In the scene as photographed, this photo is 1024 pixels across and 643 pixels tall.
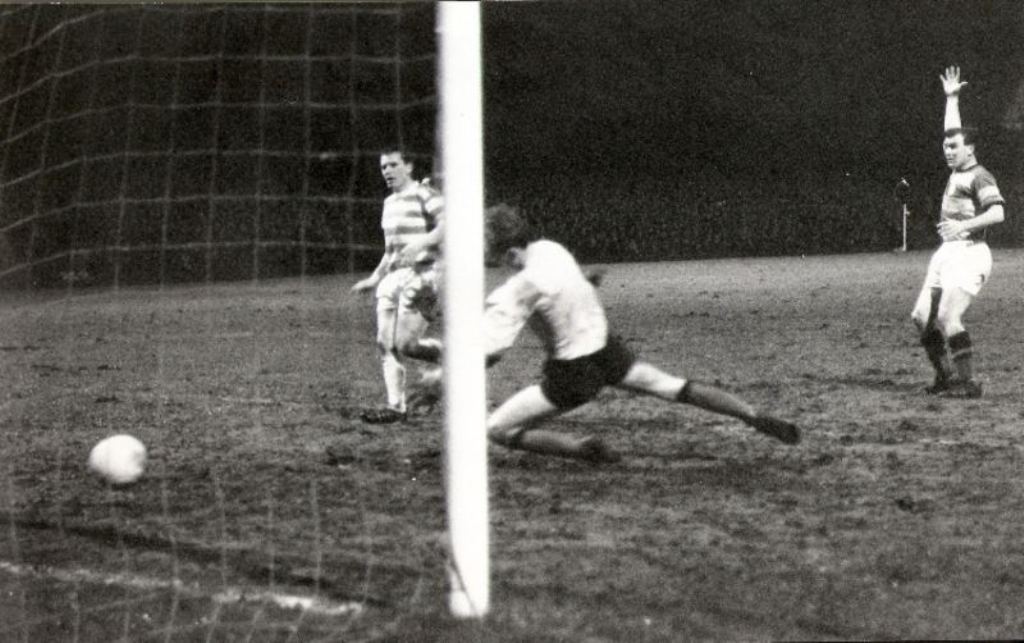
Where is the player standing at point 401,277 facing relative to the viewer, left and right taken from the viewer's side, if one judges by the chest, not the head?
facing the viewer and to the left of the viewer

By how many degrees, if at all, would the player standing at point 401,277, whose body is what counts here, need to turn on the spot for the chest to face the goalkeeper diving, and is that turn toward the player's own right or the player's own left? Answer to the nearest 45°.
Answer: approximately 45° to the player's own left

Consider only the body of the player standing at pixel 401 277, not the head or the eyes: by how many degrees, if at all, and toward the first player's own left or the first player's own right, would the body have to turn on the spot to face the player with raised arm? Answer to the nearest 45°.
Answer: approximately 135° to the first player's own left

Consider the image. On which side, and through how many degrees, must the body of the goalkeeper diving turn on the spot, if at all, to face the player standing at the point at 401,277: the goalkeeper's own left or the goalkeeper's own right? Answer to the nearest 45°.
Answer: approximately 45° to the goalkeeper's own right

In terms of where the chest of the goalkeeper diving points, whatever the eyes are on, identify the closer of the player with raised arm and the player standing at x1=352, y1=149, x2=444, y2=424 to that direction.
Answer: the player standing

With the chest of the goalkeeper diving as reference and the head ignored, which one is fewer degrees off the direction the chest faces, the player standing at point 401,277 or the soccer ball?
the soccer ball

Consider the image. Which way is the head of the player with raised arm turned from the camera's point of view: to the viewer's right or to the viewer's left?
to the viewer's left

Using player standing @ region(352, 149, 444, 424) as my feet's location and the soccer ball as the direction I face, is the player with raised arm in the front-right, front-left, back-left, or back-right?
back-left

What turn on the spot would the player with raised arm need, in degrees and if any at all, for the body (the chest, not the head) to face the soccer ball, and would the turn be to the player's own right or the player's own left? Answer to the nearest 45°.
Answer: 0° — they already face it

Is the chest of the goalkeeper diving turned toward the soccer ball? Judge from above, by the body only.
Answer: yes

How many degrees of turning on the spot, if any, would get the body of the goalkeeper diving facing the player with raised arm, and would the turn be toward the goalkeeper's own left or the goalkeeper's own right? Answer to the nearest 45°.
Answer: approximately 135° to the goalkeeper's own right

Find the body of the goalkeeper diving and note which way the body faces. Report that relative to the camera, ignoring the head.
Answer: to the viewer's left
